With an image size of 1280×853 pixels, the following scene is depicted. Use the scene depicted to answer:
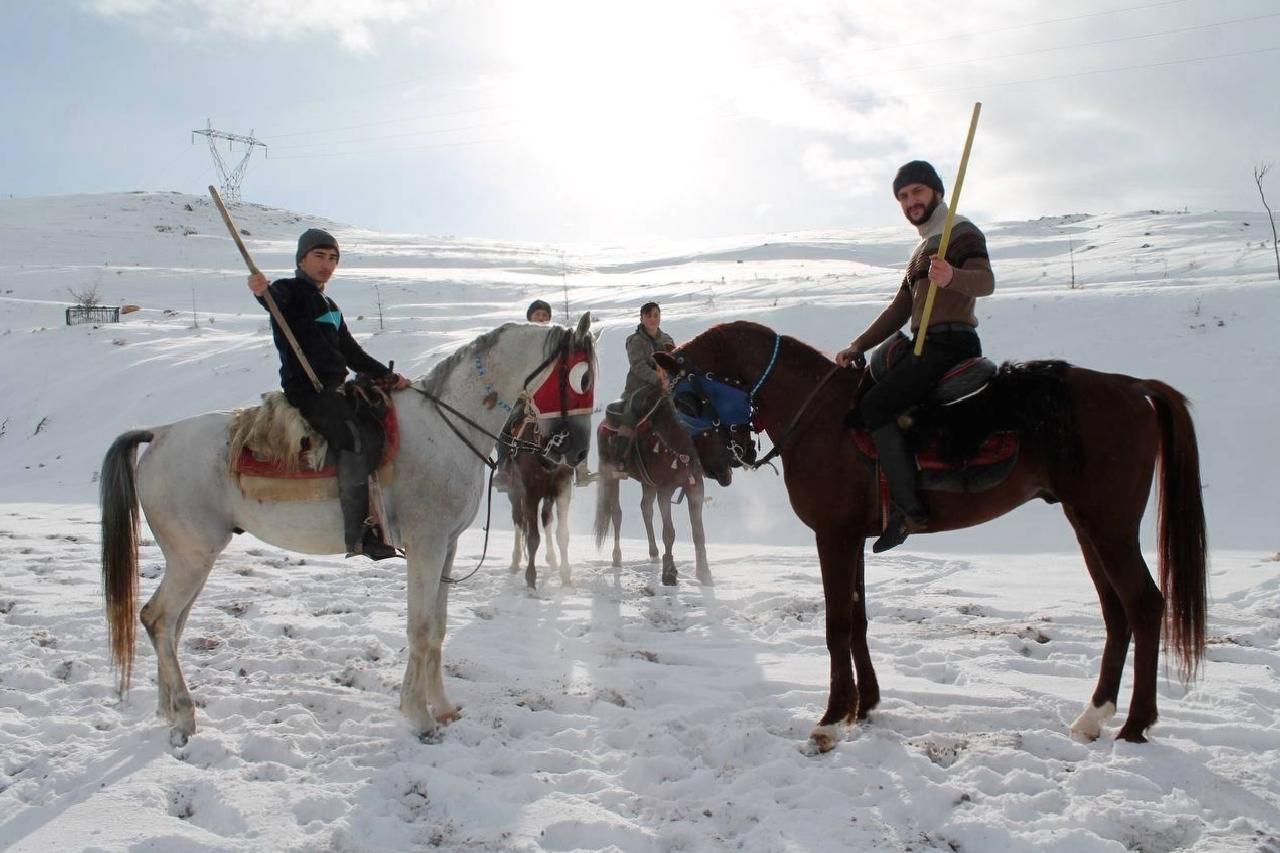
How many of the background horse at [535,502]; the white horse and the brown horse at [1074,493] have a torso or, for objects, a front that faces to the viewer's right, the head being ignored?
1

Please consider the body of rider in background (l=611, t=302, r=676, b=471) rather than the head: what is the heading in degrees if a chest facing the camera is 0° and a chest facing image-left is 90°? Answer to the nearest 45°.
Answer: approximately 315°

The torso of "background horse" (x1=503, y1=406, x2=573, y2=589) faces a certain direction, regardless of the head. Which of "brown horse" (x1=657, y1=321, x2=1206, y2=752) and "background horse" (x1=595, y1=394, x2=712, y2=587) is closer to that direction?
the brown horse

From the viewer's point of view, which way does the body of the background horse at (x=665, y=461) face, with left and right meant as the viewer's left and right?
facing the viewer and to the right of the viewer

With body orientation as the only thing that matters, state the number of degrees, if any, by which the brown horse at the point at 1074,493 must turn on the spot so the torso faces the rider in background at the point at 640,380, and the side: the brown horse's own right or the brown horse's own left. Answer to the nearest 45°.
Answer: approximately 45° to the brown horse's own right

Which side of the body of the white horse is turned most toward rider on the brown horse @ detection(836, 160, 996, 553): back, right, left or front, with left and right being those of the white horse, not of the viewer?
front

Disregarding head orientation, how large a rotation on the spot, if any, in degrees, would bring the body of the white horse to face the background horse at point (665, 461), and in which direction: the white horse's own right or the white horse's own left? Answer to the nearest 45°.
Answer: approximately 45° to the white horse's own left

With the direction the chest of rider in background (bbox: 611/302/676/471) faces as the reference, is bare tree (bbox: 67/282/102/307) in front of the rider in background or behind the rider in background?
behind

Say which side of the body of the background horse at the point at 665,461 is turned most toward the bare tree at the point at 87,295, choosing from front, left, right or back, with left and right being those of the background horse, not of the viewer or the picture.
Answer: back

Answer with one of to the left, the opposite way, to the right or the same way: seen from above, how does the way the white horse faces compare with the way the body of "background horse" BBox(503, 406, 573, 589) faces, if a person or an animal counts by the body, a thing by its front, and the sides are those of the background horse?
to the left

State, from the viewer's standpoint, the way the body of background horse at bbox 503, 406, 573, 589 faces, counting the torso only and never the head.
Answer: toward the camera

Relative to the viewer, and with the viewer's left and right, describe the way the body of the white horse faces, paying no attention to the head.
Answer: facing to the right of the viewer

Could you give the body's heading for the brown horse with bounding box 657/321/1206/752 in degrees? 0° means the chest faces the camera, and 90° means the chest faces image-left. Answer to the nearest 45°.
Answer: approximately 90°

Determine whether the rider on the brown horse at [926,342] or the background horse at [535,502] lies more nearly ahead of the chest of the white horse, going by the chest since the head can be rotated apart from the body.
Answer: the rider on the brown horse
